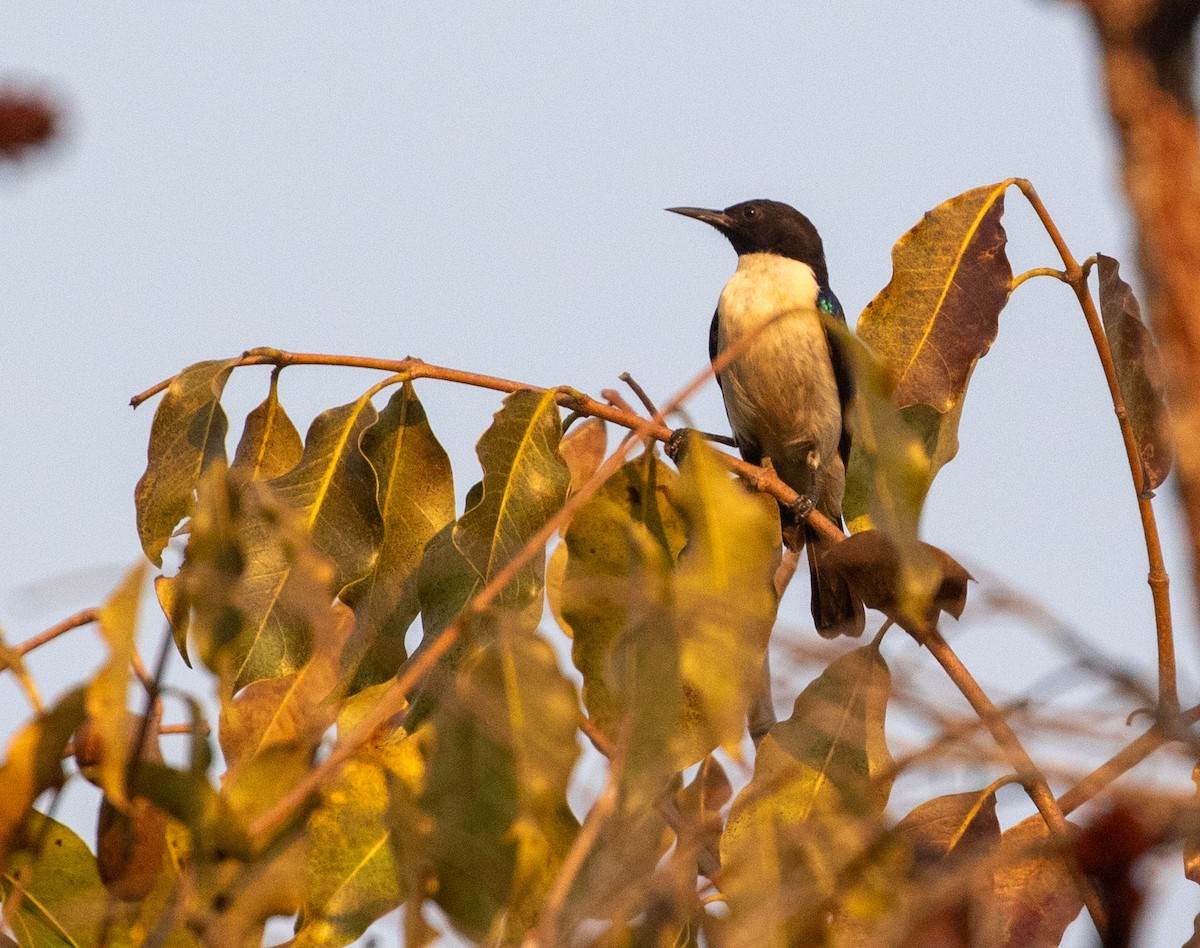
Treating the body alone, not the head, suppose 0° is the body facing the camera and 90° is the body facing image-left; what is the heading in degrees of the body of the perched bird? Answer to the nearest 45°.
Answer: approximately 45°

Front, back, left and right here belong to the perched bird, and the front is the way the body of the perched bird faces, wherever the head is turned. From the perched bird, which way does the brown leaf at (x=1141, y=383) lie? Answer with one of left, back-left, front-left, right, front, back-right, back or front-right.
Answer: front-left

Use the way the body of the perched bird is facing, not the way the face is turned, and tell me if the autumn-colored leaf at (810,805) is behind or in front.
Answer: in front

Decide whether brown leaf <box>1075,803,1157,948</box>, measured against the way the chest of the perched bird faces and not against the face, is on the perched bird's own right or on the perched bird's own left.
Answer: on the perched bird's own left

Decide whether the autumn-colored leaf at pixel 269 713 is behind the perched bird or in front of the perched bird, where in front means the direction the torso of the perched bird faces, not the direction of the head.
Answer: in front

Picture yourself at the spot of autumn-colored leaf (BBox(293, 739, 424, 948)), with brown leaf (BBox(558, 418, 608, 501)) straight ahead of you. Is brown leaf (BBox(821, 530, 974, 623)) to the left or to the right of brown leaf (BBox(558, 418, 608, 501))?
right

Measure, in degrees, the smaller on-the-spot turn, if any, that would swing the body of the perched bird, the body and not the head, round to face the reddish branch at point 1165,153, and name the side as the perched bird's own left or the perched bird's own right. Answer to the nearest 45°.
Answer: approximately 45° to the perched bird's own left

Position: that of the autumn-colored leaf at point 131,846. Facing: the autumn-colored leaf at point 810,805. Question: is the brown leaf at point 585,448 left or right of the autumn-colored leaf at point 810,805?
left

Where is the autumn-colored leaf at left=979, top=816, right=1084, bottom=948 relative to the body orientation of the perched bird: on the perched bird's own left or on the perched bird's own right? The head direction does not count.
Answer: on the perched bird's own left

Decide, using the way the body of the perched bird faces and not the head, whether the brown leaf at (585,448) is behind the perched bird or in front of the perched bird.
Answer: in front

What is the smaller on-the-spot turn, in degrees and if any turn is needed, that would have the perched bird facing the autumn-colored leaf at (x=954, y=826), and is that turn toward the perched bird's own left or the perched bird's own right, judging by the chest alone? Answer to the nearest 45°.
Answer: approximately 45° to the perched bird's own left

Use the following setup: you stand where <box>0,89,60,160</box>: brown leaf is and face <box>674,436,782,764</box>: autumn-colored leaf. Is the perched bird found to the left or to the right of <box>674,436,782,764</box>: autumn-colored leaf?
left
